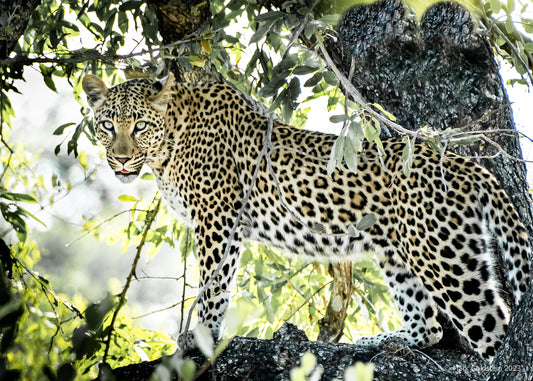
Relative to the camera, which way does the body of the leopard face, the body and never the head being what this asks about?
to the viewer's left
